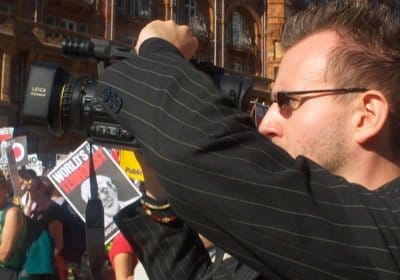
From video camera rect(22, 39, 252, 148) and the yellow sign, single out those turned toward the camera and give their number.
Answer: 1

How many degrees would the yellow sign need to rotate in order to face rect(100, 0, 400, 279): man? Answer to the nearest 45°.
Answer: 0° — it already faces them

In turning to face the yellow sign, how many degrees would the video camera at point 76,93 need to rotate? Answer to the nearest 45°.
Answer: approximately 90° to its right

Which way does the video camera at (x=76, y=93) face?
to the viewer's left

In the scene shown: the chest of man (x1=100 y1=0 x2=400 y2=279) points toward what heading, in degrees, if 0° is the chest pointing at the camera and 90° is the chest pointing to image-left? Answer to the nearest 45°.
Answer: approximately 90°

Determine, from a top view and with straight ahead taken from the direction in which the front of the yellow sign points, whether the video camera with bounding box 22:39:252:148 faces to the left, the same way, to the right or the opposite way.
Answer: to the right

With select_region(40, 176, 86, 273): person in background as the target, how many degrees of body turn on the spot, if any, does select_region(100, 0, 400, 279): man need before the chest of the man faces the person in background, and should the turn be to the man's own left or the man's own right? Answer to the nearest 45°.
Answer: approximately 90° to the man's own right

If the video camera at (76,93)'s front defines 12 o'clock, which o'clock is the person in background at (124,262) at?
The person in background is roughly at 3 o'clock from the video camera.
